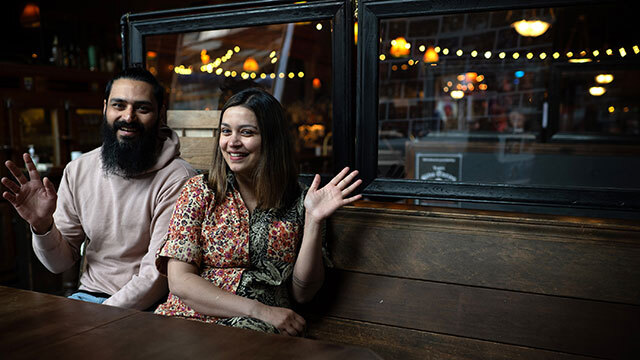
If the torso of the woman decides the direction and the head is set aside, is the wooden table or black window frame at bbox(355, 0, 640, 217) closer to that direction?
the wooden table

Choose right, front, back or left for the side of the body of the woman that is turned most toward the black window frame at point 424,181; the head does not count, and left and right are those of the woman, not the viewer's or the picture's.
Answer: left

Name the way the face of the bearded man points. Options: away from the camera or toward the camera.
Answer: toward the camera

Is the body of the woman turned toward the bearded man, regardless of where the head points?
no

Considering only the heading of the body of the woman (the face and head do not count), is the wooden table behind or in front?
in front

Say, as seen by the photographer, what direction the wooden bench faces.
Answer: facing the viewer and to the left of the viewer

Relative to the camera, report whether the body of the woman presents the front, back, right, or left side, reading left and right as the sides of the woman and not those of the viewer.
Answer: front

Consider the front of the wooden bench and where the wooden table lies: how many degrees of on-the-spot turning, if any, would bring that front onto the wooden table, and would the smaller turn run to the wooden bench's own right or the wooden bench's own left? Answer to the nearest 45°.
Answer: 0° — it already faces it
